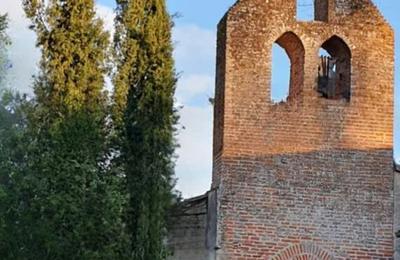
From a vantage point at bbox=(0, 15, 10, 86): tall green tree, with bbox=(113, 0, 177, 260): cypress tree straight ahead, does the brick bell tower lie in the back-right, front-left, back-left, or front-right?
front-left

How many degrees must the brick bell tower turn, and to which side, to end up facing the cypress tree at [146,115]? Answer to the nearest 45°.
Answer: approximately 45° to its right

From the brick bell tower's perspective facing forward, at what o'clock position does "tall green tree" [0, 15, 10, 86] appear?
The tall green tree is roughly at 3 o'clock from the brick bell tower.

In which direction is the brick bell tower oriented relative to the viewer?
toward the camera

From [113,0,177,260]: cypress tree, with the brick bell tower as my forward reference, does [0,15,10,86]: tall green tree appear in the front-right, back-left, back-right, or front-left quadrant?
back-left

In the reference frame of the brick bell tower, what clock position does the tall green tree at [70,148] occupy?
The tall green tree is roughly at 2 o'clock from the brick bell tower.
